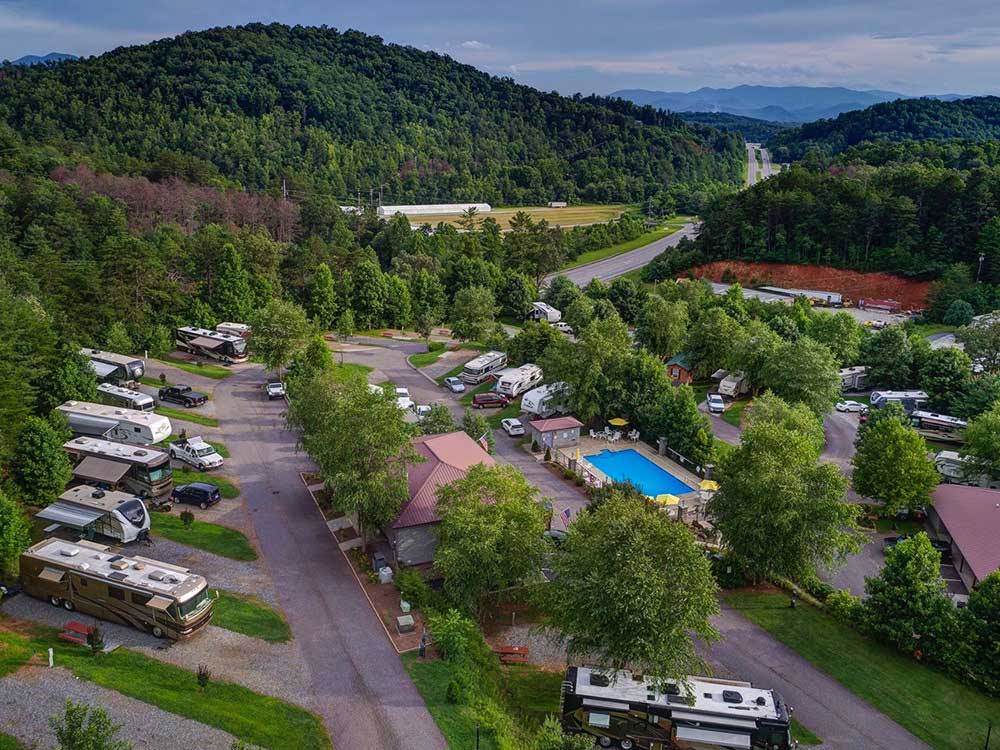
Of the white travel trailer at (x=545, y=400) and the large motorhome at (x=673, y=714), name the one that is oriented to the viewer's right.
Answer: the large motorhome

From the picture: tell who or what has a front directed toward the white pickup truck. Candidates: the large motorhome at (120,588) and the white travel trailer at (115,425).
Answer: the white travel trailer

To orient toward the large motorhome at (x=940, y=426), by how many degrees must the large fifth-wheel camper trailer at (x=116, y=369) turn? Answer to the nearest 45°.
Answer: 0° — it already faces it

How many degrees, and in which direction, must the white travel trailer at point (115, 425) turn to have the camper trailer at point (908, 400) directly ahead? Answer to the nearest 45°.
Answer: approximately 45° to its left

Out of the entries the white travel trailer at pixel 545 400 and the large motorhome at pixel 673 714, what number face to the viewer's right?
1

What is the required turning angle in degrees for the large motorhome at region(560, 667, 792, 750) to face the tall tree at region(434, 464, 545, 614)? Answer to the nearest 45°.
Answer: approximately 135° to its left

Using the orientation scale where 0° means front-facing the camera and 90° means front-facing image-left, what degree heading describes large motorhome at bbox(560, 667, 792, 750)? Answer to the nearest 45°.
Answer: approximately 270°

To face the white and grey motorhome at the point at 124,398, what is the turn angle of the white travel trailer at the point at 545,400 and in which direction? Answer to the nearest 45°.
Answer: approximately 45° to its right

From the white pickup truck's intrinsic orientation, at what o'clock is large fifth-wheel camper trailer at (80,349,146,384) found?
The large fifth-wheel camper trailer is roughly at 7 o'clock from the white pickup truck.

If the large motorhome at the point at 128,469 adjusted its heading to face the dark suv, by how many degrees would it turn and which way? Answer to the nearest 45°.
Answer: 0° — it already faces it
